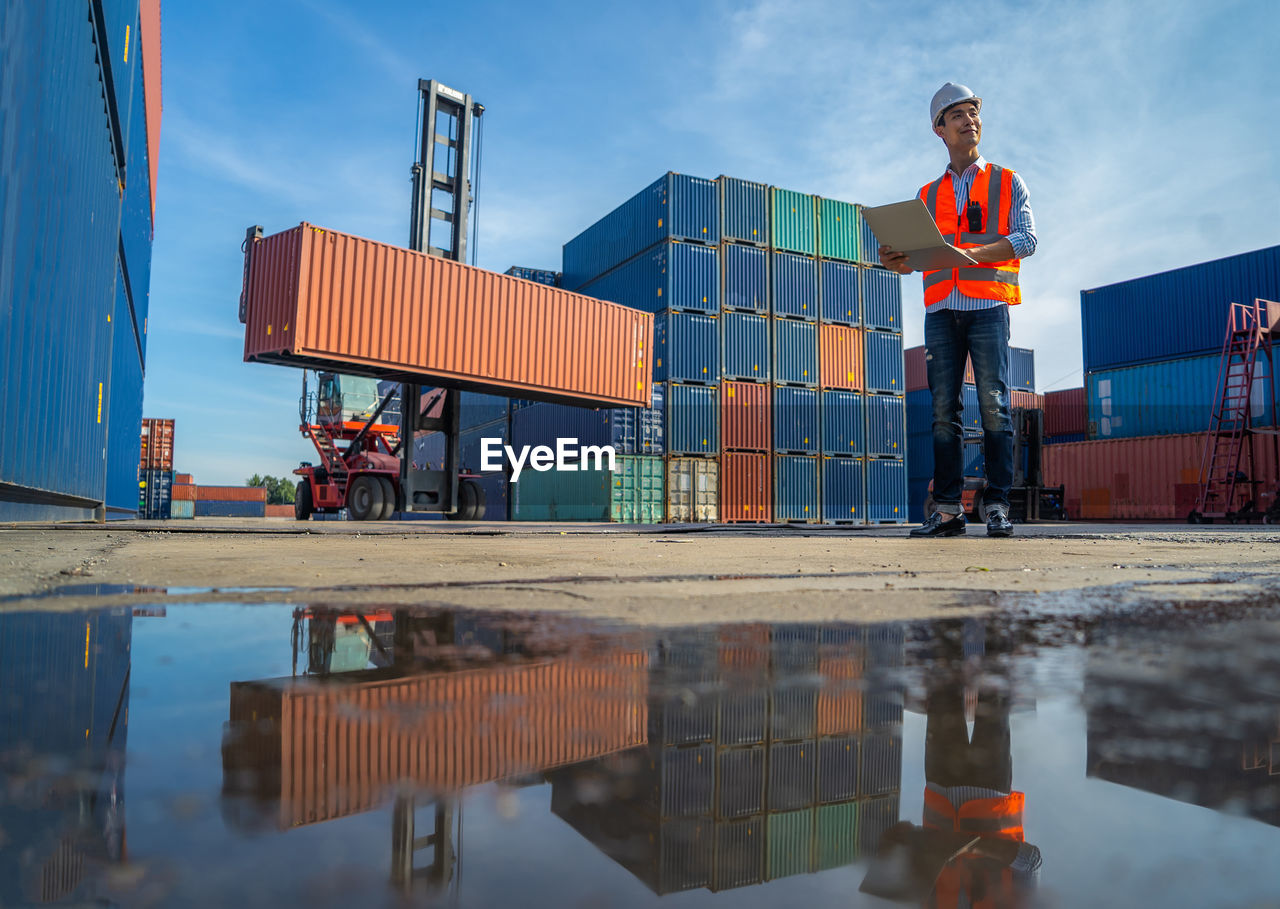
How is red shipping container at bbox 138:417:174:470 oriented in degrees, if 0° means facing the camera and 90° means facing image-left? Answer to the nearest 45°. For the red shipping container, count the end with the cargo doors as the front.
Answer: approximately 0°

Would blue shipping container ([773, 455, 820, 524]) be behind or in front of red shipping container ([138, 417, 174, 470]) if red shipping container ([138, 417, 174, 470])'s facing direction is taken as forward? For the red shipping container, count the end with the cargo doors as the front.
in front

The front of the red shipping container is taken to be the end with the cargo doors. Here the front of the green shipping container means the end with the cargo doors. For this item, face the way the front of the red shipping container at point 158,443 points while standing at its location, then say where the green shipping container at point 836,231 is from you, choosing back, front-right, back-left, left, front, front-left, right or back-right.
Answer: front-left

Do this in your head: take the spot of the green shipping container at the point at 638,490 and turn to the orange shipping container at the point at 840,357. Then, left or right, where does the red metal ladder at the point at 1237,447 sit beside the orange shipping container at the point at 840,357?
right

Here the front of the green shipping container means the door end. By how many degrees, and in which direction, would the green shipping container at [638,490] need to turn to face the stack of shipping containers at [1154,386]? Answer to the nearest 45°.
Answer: approximately 90° to its left

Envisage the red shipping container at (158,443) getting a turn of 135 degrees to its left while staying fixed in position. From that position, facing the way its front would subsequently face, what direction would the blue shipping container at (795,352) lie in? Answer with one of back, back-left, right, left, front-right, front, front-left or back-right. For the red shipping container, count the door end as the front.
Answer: right

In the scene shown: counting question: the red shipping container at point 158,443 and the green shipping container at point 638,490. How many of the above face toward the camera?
2

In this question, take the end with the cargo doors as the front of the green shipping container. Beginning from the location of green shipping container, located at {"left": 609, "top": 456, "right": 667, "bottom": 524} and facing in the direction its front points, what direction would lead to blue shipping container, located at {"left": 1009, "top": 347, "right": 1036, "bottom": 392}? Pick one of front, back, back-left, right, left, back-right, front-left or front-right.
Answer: back-left

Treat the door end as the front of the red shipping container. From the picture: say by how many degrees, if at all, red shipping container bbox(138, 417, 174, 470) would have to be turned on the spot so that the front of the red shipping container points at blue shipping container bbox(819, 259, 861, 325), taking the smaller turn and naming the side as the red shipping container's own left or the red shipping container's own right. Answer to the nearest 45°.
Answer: approximately 45° to the red shipping container's own left

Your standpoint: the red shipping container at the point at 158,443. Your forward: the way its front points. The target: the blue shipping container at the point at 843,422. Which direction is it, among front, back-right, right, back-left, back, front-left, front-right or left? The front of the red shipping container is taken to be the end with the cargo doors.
front-left

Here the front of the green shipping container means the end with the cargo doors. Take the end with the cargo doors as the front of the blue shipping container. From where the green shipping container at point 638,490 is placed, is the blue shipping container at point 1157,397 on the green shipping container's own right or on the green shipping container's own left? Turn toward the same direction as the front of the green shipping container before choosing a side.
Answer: on the green shipping container's own left

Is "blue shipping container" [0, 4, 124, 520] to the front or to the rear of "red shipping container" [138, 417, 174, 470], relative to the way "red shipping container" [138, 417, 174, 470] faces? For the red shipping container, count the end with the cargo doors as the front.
to the front

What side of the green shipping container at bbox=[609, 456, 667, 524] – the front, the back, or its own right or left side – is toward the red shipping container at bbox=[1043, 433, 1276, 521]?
left
